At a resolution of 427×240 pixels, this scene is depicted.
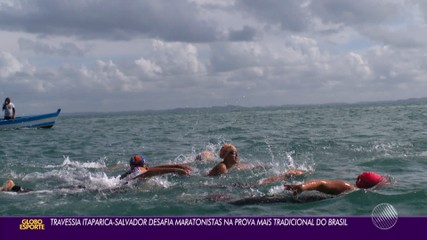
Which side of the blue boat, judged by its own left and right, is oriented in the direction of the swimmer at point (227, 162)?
right

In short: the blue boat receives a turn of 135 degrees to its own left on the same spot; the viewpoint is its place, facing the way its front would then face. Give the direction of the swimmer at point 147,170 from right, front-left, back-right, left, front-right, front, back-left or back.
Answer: back-left

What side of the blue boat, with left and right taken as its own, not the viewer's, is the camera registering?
right

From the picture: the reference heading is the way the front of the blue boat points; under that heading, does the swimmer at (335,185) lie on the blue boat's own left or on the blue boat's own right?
on the blue boat's own right

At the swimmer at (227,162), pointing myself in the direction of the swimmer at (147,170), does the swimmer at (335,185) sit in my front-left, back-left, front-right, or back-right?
back-left
